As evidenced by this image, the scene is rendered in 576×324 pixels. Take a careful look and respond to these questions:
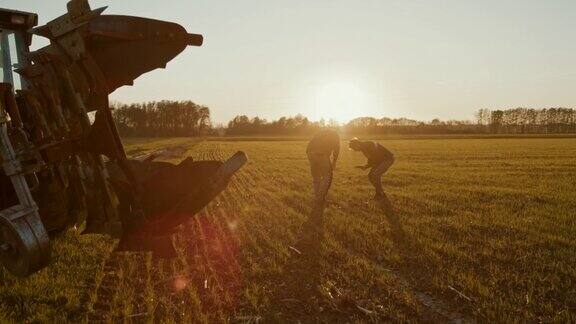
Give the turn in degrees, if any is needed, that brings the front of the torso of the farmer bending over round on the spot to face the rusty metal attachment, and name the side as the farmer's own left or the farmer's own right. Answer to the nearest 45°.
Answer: approximately 90° to the farmer's own left

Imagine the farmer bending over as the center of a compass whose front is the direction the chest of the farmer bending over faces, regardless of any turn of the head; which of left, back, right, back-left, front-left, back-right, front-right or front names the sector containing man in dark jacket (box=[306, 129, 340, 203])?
front-left

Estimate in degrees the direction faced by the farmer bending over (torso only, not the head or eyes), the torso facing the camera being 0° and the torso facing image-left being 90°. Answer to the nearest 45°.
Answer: approximately 90°
